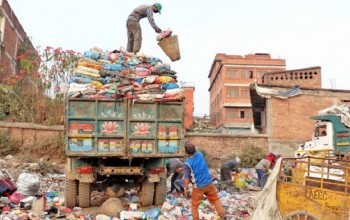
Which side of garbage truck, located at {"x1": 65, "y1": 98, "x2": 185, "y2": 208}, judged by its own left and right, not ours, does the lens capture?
back

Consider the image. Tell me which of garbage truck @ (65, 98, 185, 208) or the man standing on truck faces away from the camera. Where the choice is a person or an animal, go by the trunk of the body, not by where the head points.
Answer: the garbage truck

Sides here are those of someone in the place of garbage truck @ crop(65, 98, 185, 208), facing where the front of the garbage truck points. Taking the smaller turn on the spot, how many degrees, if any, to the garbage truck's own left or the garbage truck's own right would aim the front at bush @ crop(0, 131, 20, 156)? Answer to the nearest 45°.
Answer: approximately 45° to the garbage truck's own left

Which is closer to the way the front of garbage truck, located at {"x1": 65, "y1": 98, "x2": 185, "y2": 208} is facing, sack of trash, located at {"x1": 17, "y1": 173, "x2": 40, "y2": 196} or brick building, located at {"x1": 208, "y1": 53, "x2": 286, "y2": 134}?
the brick building

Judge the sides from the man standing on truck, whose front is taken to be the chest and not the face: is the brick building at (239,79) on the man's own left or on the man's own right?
on the man's own left

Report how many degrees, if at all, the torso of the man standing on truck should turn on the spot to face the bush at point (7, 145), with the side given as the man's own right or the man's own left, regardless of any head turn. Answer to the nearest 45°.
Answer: approximately 135° to the man's own left

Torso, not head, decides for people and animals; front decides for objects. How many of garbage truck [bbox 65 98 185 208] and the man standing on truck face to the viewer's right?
1

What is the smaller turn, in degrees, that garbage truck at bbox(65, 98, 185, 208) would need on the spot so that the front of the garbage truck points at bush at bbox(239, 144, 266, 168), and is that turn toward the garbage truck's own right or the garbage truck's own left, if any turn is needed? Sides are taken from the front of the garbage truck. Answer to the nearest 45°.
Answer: approximately 45° to the garbage truck's own right

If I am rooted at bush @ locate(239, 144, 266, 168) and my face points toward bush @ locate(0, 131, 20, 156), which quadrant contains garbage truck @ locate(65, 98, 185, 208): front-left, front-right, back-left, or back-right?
front-left

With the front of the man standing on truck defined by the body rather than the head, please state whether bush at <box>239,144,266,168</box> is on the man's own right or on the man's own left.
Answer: on the man's own left

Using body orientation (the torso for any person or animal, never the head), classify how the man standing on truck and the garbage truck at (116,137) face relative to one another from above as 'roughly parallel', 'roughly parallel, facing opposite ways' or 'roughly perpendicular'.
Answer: roughly perpendicular

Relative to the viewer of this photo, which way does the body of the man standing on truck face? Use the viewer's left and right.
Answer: facing to the right of the viewer
